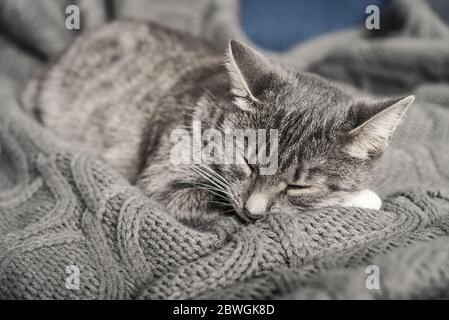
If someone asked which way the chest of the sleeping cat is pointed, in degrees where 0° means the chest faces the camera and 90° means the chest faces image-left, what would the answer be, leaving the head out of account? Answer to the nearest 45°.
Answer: approximately 315°
